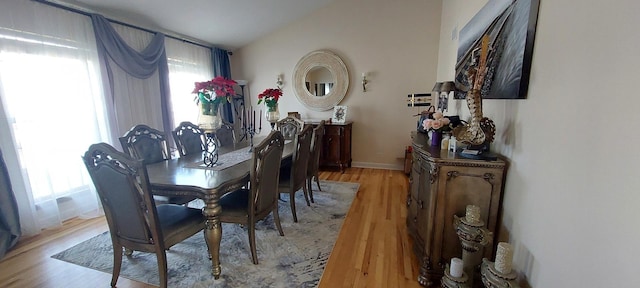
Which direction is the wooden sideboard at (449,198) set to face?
to the viewer's left

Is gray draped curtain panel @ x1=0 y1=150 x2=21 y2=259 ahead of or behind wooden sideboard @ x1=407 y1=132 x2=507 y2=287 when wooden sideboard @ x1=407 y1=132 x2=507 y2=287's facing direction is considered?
ahead

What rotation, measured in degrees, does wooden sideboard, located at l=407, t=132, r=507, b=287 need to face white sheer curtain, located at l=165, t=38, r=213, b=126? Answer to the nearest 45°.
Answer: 0° — it already faces it

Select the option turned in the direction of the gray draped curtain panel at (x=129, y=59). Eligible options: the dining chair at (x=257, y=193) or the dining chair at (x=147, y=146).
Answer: the dining chair at (x=257, y=193)

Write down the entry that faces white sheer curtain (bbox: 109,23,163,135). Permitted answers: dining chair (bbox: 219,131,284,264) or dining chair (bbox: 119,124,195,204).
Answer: dining chair (bbox: 219,131,284,264)

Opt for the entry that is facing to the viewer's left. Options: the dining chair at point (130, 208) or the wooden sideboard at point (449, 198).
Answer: the wooden sideboard

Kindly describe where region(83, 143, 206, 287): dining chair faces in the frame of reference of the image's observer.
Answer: facing away from the viewer and to the right of the viewer

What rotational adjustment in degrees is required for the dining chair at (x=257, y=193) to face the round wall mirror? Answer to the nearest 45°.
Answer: approximately 90° to its right

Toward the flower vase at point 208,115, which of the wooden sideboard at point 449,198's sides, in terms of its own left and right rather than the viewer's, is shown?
front

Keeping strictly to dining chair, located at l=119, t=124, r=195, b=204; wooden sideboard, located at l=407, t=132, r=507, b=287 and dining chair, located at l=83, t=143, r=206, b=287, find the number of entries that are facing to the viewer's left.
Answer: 1

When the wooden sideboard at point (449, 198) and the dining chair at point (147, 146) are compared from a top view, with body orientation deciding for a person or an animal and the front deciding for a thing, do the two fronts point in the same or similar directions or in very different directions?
very different directions

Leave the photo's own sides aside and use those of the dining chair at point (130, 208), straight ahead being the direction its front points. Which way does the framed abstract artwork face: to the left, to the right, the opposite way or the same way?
to the left

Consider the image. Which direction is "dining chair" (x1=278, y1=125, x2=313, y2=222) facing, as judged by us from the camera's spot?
facing away from the viewer and to the left of the viewer
